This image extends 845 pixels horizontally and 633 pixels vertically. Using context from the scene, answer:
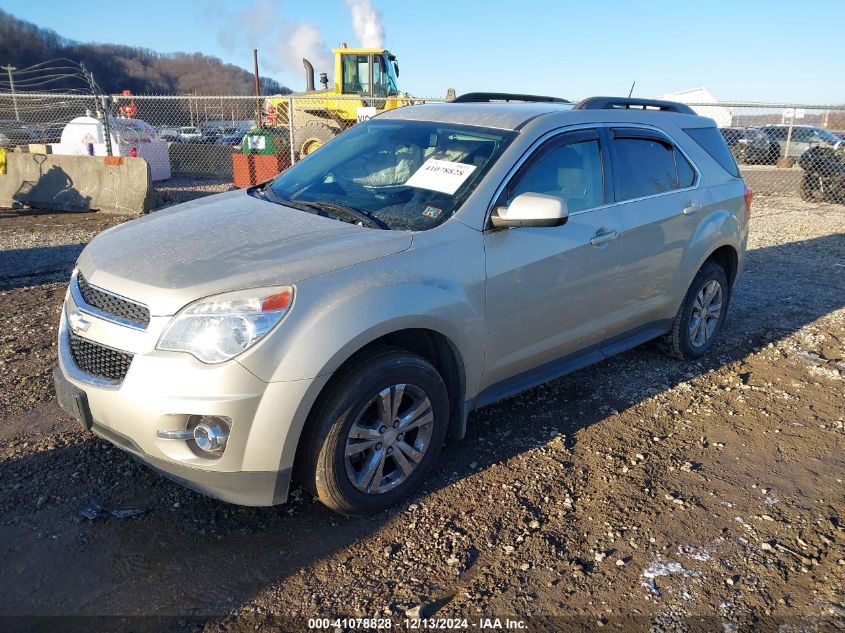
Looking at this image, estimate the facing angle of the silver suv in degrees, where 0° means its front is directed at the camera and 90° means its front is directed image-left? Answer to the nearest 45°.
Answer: approximately 45°

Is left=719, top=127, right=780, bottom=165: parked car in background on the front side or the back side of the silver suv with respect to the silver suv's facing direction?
on the back side

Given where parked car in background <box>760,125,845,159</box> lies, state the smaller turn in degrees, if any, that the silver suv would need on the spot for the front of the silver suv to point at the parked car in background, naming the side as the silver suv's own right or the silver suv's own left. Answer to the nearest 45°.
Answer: approximately 180°

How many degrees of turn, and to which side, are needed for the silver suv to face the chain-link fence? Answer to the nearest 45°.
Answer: approximately 135° to its right

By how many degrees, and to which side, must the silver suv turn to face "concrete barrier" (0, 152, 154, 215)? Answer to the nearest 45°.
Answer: approximately 90° to its right

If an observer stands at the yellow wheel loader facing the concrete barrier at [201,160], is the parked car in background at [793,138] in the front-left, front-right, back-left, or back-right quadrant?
back-right

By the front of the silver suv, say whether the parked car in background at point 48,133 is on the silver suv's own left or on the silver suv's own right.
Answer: on the silver suv's own right

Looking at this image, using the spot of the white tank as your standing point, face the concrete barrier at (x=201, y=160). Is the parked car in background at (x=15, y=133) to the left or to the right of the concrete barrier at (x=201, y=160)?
left

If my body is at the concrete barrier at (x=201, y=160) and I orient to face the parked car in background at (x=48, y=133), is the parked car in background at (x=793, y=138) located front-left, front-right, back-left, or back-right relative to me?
back-right
